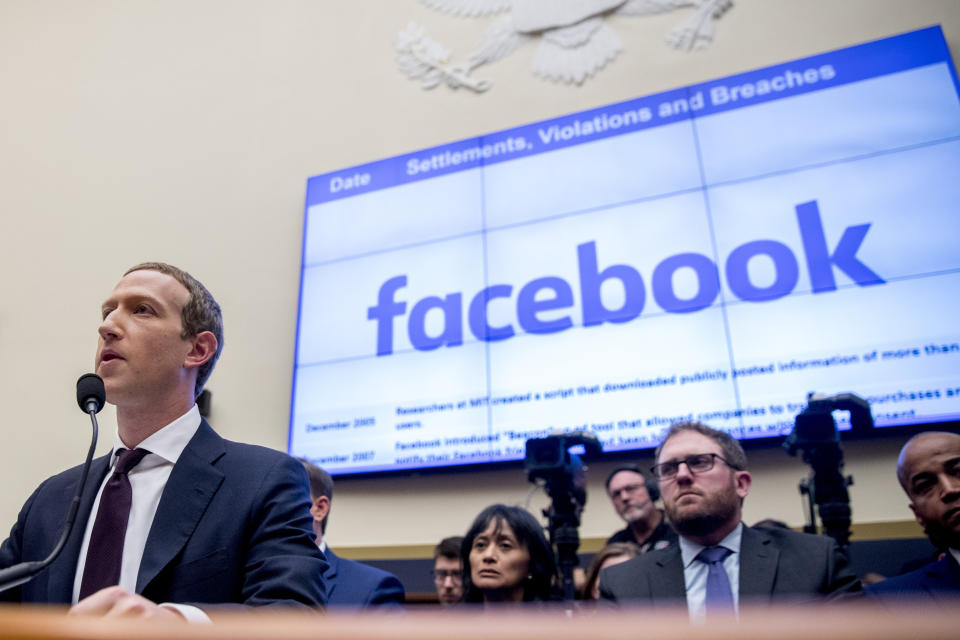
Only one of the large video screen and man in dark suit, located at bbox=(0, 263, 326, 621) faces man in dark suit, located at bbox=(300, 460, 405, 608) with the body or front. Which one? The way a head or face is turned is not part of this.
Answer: the large video screen

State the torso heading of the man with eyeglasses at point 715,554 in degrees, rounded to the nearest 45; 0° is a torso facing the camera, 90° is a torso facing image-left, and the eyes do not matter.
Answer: approximately 45°

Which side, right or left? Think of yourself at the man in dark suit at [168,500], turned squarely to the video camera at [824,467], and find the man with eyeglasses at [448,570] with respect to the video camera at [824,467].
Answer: left

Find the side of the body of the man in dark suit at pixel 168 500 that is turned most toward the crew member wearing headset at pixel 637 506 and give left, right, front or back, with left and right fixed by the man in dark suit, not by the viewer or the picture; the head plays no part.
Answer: back

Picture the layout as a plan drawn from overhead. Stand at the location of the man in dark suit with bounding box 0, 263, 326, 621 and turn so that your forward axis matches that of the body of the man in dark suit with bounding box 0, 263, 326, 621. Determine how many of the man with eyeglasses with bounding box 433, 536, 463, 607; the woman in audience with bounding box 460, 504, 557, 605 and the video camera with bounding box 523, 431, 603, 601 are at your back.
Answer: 3

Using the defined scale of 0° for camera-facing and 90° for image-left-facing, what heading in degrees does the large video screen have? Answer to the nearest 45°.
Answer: approximately 45°
